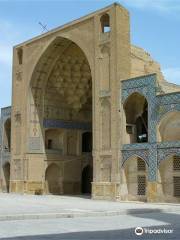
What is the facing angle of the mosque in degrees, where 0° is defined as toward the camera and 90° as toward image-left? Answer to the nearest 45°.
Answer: approximately 45°
